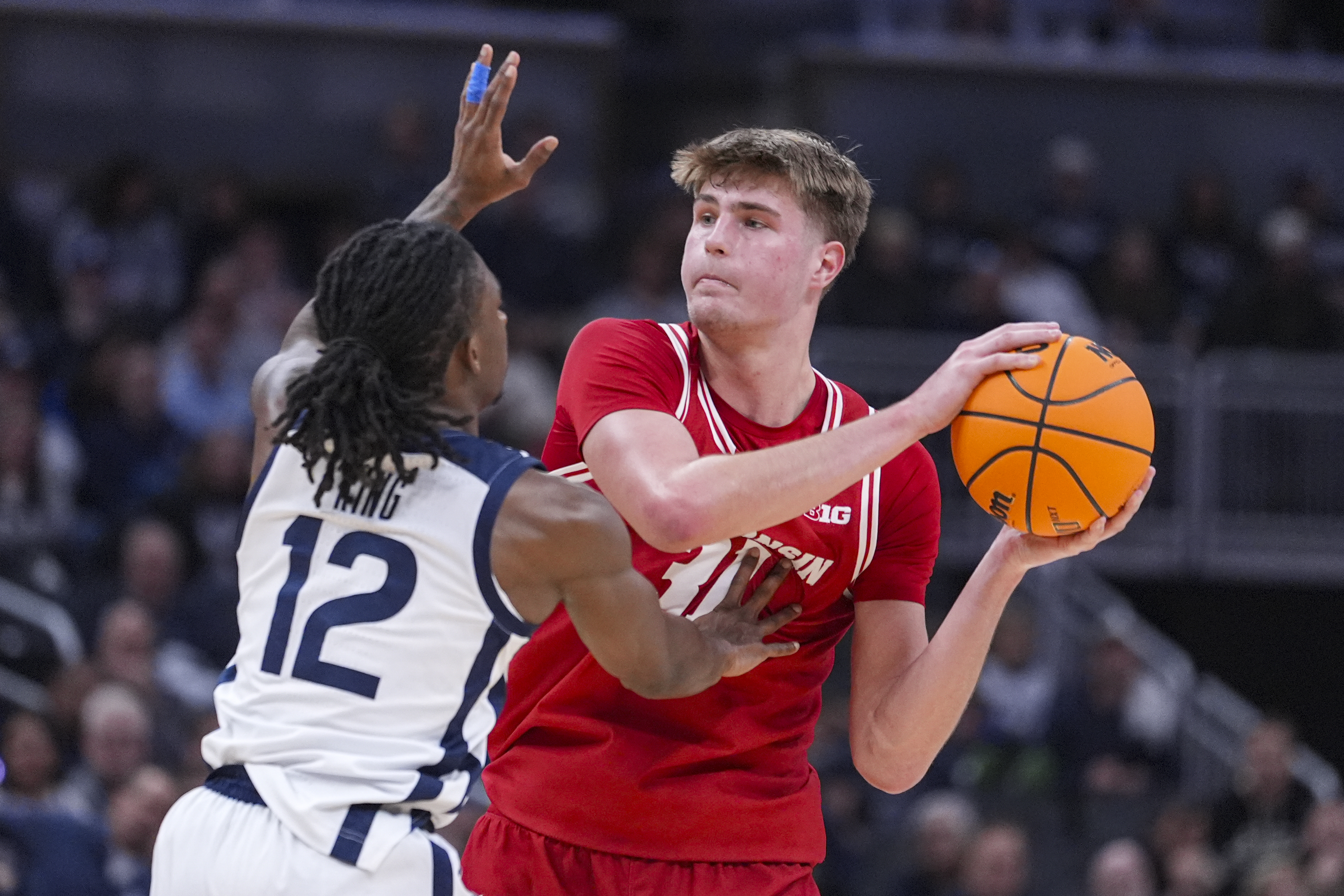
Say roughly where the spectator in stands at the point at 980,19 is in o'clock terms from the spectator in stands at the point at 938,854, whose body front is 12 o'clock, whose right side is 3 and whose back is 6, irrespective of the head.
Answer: the spectator in stands at the point at 980,19 is roughly at 6 o'clock from the spectator in stands at the point at 938,854.

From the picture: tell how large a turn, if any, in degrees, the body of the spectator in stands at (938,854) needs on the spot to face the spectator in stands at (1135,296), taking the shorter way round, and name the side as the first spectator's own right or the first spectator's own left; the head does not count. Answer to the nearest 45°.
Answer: approximately 180°

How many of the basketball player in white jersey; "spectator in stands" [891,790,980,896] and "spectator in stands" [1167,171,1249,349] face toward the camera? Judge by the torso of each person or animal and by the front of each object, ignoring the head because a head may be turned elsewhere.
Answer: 2

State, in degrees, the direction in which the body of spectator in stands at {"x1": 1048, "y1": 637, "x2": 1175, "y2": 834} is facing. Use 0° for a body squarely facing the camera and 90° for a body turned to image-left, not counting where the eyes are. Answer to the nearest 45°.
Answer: approximately 0°

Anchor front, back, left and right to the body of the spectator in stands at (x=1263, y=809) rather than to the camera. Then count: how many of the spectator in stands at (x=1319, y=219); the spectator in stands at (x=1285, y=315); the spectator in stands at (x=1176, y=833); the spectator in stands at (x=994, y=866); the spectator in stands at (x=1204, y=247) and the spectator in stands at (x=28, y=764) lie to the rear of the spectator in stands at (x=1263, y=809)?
3

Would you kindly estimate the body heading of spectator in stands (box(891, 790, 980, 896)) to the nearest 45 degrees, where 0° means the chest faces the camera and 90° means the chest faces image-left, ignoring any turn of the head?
approximately 0°

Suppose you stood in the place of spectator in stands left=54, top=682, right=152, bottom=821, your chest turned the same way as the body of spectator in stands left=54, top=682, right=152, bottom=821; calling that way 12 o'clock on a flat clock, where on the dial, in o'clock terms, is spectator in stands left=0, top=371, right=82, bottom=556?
spectator in stands left=0, top=371, right=82, bottom=556 is roughly at 6 o'clock from spectator in stands left=54, top=682, right=152, bottom=821.

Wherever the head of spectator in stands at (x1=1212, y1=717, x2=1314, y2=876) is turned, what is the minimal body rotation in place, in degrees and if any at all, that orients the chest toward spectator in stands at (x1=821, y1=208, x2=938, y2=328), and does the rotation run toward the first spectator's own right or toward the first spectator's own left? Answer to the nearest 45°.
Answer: approximately 135° to the first spectator's own right

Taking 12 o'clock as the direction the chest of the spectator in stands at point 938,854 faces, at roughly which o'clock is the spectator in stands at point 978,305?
the spectator in stands at point 978,305 is roughly at 6 o'clock from the spectator in stands at point 938,854.
